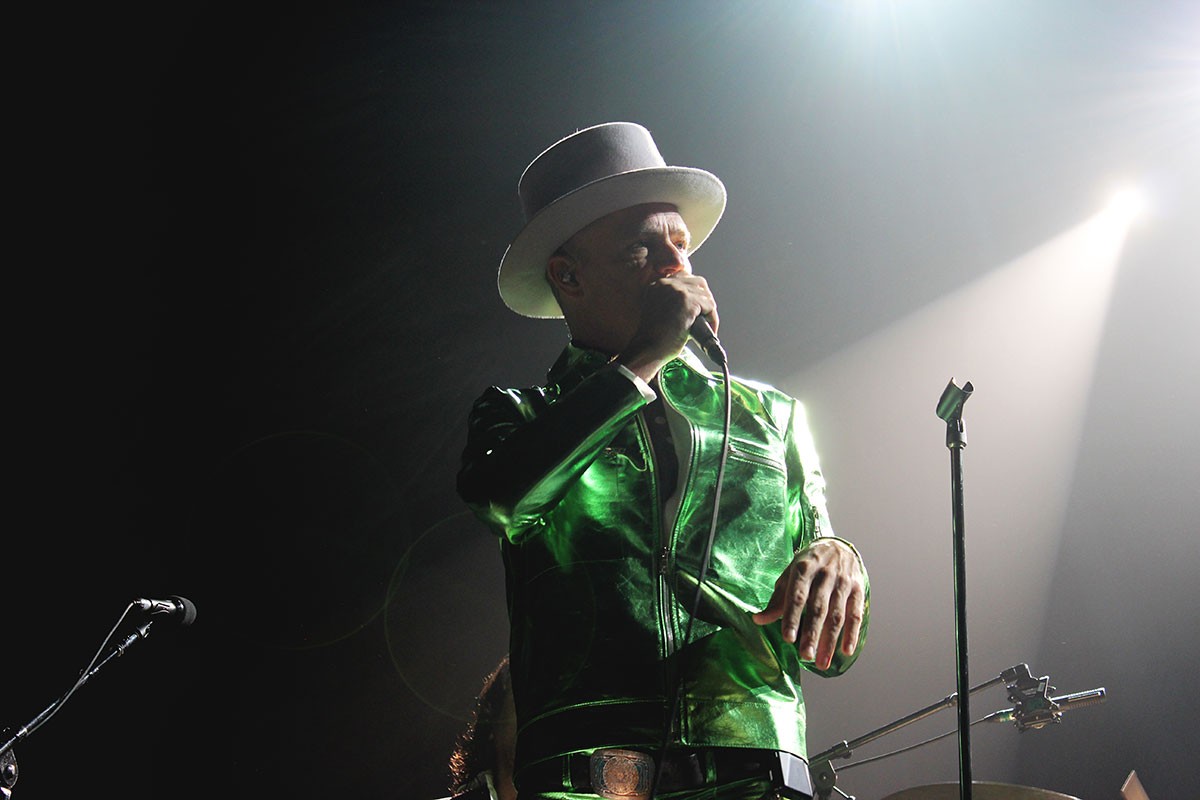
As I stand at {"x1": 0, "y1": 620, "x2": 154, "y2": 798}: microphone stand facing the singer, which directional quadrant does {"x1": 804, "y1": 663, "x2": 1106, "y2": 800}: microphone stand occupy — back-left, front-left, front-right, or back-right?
front-left

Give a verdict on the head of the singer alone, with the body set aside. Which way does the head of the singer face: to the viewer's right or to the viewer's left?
to the viewer's right

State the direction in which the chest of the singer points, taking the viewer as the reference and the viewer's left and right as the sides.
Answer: facing the viewer

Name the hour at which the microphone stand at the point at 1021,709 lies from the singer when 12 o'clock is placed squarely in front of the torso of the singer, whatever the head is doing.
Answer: The microphone stand is roughly at 7 o'clock from the singer.

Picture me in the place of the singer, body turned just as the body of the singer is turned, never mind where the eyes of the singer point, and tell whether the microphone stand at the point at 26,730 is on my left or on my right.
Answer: on my right
